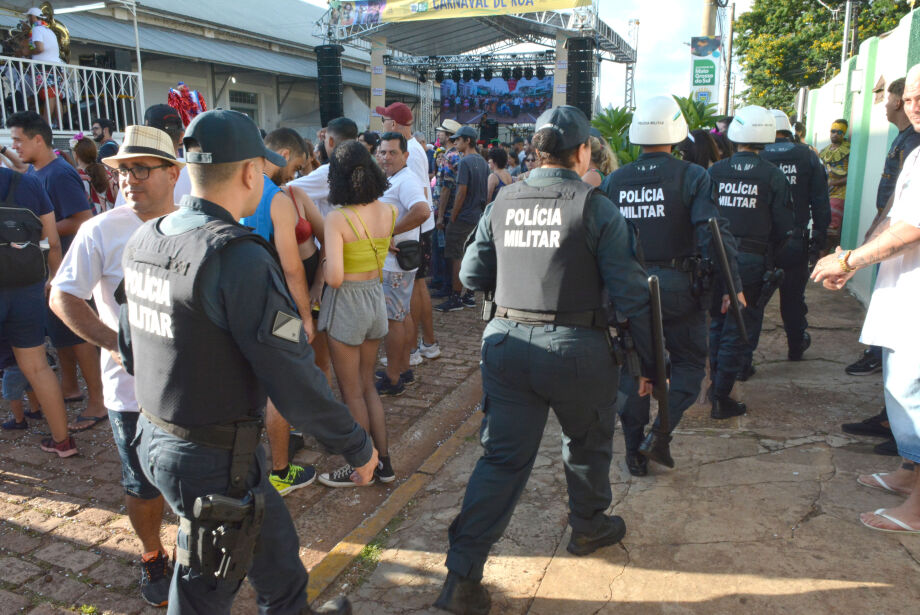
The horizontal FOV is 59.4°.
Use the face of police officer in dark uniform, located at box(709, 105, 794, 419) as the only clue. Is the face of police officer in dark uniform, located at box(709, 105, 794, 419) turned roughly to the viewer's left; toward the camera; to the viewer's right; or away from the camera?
away from the camera

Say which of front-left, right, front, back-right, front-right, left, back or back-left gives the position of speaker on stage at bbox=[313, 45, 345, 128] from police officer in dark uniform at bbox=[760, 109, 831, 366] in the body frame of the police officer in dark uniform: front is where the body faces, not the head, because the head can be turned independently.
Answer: front-left

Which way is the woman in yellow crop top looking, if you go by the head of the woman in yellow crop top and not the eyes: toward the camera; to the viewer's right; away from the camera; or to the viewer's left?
away from the camera

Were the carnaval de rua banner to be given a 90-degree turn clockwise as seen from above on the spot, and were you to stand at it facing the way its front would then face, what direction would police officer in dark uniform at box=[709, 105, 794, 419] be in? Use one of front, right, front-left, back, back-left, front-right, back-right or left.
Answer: left

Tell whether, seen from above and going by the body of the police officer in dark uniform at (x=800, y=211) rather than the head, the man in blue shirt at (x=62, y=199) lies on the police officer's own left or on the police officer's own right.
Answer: on the police officer's own left

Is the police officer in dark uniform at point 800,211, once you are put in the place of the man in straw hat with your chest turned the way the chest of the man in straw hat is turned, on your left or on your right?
on your left

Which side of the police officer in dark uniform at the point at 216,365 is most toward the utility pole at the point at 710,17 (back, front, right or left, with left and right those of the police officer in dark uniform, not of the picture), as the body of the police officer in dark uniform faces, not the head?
front

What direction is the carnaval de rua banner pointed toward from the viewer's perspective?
toward the camera

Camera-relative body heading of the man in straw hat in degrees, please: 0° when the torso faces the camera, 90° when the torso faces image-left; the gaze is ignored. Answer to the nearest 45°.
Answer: approximately 315°

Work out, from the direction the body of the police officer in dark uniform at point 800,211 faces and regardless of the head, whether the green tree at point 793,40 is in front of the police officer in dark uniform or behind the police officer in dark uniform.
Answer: in front

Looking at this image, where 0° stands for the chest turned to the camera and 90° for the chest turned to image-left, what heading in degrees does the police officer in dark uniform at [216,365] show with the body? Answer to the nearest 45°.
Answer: approximately 225°

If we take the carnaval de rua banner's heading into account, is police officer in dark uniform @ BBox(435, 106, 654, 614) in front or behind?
in front

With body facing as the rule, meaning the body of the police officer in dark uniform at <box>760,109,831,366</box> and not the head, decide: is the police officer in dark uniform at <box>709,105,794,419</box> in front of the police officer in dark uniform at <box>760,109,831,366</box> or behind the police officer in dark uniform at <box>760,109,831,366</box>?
behind

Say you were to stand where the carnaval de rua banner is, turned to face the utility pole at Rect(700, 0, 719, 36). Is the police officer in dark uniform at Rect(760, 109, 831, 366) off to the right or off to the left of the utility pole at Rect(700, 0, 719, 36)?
right

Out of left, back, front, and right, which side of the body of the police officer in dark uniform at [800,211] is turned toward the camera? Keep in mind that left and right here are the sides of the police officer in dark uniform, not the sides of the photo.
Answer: back

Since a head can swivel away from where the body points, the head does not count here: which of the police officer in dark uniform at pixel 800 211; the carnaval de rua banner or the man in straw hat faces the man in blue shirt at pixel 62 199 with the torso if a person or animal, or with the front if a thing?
the carnaval de rua banner
